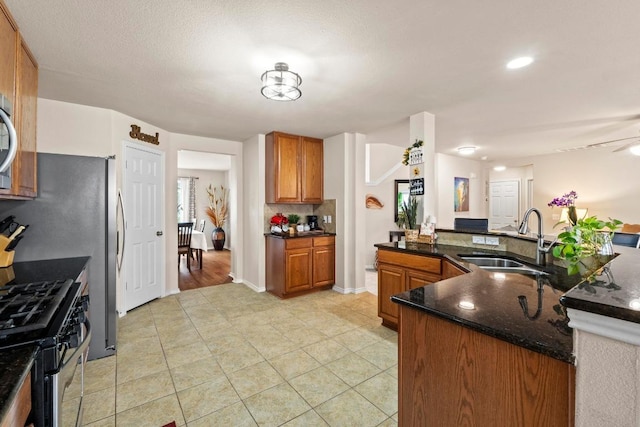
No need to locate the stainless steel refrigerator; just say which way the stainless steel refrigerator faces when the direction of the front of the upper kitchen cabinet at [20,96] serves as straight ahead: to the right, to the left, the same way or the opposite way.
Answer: the same way

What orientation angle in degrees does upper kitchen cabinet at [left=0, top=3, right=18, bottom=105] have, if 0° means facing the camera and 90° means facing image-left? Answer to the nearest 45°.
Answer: approximately 270°

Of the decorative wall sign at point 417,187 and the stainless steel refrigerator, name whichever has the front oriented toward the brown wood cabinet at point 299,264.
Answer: the stainless steel refrigerator

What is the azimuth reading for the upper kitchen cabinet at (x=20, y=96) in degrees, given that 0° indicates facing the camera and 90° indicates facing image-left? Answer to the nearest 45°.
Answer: approximately 270°

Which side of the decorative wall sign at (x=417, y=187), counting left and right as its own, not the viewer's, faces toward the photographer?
front

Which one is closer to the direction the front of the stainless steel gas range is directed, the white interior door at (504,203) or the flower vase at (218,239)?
the white interior door

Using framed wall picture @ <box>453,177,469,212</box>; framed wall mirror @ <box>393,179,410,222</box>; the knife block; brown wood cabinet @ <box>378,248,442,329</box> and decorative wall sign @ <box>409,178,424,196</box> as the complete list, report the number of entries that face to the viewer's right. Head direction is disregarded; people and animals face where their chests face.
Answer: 1

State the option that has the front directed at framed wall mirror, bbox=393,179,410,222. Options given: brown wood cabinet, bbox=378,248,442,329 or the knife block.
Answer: the knife block

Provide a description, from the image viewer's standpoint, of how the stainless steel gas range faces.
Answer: facing to the right of the viewer

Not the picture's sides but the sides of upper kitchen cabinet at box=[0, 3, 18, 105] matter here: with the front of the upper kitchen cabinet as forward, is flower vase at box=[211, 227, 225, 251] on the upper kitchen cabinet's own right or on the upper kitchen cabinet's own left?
on the upper kitchen cabinet's own left

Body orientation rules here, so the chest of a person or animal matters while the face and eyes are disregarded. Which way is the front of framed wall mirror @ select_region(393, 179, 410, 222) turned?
toward the camera
